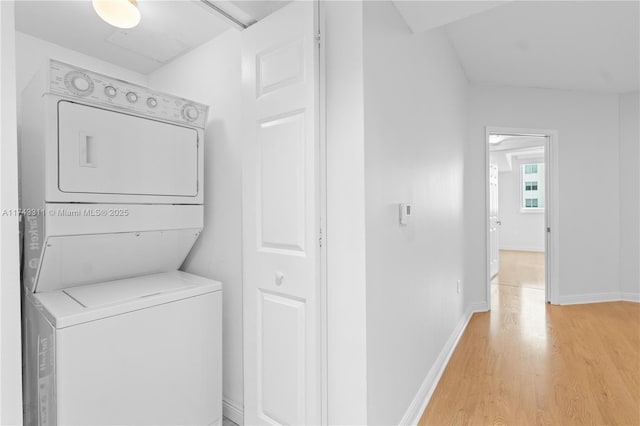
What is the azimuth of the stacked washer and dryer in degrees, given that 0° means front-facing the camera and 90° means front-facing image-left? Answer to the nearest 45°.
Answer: approximately 315°

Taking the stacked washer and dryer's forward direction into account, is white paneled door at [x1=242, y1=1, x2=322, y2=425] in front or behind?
in front
